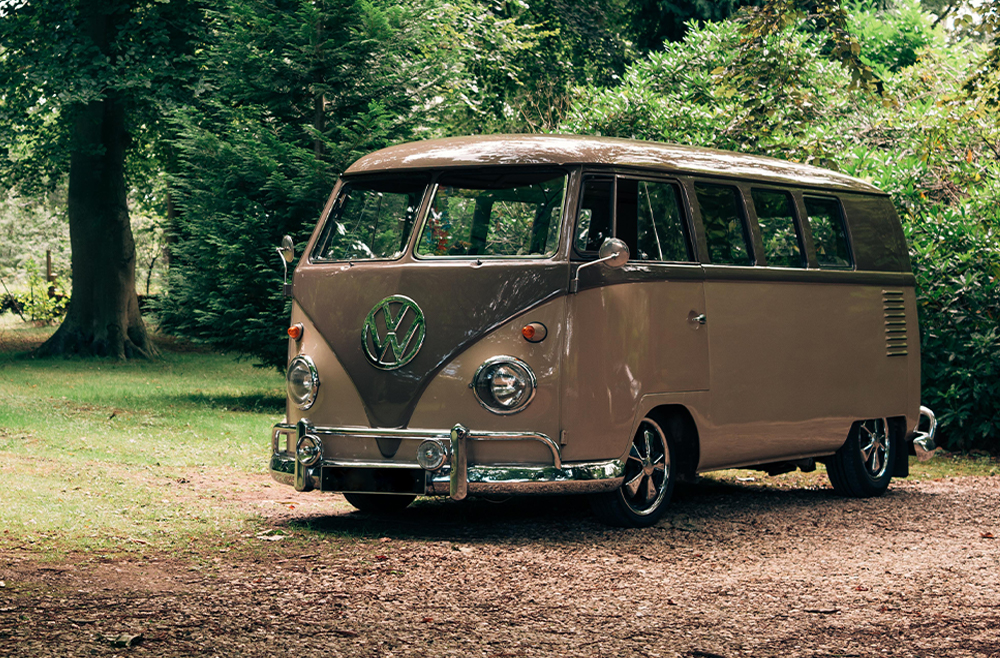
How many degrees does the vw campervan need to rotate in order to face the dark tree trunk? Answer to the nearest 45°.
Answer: approximately 90° to its right

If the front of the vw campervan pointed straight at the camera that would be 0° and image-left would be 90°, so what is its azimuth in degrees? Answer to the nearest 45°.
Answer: approximately 45°
